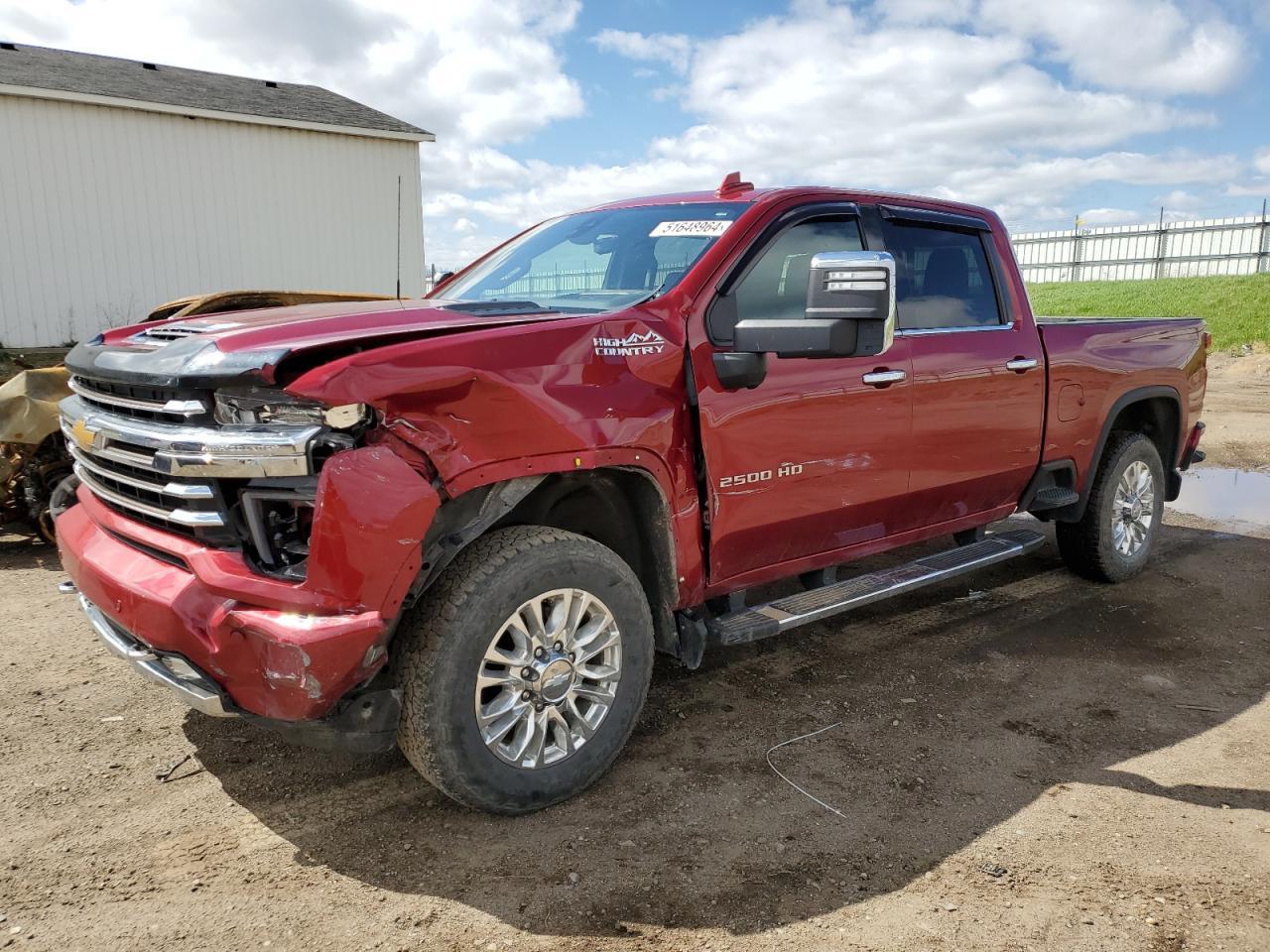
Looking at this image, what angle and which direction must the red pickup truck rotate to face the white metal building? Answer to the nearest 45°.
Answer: approximately 90° to its right

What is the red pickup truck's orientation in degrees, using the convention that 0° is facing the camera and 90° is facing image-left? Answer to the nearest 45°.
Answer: approximately 45°

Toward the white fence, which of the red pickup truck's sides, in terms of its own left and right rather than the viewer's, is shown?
back
